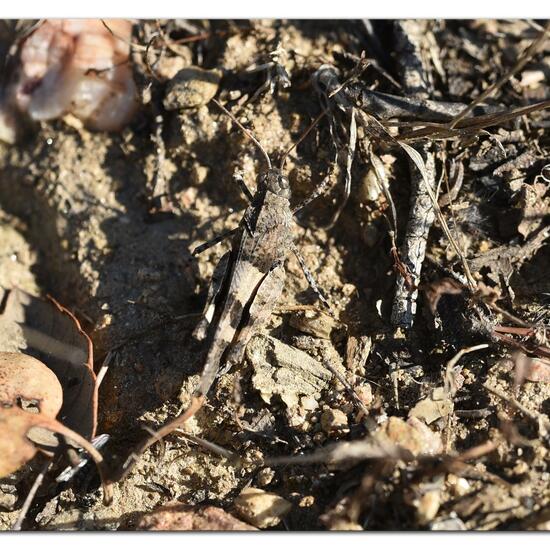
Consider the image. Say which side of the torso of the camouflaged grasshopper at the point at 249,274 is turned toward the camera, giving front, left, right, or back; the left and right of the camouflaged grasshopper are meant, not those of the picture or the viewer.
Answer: back

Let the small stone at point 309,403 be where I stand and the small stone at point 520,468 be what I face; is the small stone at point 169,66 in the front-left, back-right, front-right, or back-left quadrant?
back-left
